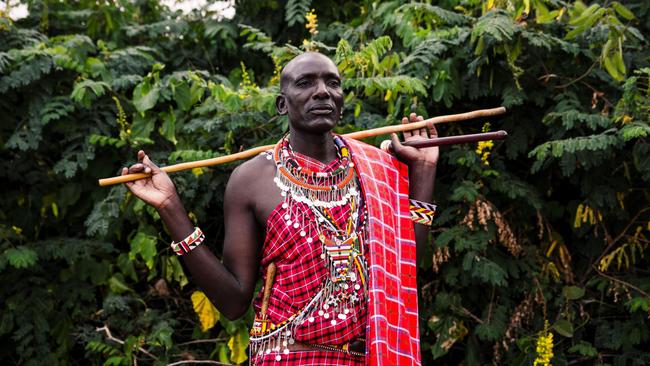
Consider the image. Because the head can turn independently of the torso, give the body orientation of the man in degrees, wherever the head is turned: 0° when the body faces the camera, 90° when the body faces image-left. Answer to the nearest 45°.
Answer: approximately 315°

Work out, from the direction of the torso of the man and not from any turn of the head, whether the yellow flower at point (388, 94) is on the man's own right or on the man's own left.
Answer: on the man's own left

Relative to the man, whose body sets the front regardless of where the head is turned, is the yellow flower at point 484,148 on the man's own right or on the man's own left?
on the man's own left

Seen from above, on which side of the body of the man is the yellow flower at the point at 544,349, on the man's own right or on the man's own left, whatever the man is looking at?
on the man's own left
